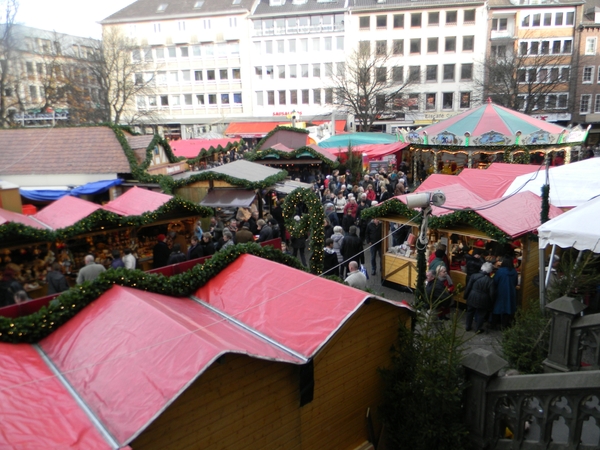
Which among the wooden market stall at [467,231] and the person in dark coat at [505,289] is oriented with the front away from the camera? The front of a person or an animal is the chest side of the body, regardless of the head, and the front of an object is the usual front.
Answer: the person in dark coat

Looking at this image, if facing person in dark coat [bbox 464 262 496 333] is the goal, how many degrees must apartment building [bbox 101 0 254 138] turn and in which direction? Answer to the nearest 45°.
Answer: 0° — it already faces them

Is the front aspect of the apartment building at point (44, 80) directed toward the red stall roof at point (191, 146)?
yes

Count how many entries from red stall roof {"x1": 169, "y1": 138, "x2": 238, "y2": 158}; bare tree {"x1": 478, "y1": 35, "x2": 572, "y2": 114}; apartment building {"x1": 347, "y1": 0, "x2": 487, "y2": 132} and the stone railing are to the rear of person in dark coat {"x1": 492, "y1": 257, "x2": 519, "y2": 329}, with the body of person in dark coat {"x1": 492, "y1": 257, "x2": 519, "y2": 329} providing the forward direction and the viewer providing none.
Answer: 1

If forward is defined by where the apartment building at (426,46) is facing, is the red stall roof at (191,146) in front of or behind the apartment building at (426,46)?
in front

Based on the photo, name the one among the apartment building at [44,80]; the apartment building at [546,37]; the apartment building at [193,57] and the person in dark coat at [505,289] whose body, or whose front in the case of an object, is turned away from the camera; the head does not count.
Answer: the person in dark coat

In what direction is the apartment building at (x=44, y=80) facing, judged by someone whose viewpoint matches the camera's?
facing the viewer and to the right of the viewer

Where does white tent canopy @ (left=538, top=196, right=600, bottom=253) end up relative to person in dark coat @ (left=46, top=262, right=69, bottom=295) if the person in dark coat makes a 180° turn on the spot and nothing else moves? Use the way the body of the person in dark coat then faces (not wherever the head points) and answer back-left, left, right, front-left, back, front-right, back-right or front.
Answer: front-left

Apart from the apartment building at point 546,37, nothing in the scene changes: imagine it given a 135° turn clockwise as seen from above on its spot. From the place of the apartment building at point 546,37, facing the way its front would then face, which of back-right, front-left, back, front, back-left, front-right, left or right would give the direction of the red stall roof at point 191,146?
left

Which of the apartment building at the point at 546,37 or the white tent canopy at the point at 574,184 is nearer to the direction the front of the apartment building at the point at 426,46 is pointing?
the white tent canopy

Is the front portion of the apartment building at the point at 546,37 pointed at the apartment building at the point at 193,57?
no

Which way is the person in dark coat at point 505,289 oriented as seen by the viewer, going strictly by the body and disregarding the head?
away from the camera

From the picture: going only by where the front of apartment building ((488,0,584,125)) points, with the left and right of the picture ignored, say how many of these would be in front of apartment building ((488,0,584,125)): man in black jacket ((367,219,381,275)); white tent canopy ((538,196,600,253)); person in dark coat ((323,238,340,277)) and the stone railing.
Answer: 4

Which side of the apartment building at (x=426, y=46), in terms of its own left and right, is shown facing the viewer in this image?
front

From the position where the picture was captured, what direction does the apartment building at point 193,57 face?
facing the viewer

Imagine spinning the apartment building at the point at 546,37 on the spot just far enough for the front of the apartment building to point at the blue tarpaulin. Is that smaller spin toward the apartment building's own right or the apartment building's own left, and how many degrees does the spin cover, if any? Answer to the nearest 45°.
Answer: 0° — it already faces it

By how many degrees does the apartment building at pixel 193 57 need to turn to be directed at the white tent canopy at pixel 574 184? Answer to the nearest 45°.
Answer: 0° — it already faces it

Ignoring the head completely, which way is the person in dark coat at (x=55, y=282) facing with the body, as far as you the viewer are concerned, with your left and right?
facing away from the viewer

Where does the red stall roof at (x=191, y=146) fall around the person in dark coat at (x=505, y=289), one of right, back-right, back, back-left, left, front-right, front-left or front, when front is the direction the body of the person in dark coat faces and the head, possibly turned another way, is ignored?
front-left

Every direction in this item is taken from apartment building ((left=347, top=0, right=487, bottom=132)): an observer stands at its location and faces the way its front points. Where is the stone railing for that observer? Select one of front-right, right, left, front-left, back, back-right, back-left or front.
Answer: front

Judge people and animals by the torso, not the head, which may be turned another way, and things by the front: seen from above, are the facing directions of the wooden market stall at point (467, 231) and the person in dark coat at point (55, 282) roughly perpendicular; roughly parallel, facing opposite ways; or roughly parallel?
roughly perpendicular

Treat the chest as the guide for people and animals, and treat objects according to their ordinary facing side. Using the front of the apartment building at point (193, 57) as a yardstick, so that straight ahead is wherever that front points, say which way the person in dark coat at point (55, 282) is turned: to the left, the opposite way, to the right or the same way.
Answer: the opposite way
